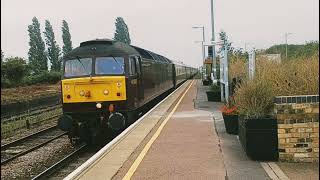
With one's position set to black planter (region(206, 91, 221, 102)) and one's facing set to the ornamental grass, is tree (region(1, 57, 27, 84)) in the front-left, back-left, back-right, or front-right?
back-right

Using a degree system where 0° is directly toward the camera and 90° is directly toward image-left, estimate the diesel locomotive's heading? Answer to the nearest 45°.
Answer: approximately 45°

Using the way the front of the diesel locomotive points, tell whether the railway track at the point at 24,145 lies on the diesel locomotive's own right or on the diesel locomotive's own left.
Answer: on the diesel locomotive's own right

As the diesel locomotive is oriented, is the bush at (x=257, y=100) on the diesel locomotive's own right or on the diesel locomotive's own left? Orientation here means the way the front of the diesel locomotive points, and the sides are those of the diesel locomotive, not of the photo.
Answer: on the diesel locomotive's own left

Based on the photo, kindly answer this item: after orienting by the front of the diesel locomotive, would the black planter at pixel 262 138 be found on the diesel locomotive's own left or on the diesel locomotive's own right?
on the diesel locomotive's own left

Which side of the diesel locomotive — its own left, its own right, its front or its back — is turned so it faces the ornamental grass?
left

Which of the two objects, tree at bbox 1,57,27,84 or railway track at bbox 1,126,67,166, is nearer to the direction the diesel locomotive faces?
the railway track
